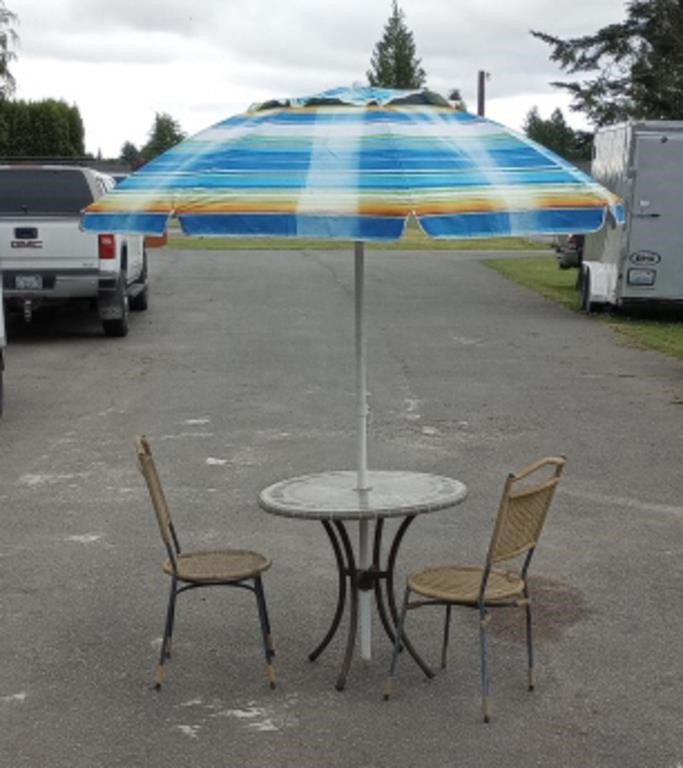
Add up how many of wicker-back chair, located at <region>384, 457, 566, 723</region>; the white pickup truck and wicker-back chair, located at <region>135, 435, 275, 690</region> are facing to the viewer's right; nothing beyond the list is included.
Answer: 1

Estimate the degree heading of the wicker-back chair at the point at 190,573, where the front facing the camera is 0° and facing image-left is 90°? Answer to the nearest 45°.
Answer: approximately 270°

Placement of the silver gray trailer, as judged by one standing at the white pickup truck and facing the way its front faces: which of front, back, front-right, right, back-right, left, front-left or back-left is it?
right

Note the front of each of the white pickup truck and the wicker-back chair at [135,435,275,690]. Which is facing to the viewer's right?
the wicker-back chair

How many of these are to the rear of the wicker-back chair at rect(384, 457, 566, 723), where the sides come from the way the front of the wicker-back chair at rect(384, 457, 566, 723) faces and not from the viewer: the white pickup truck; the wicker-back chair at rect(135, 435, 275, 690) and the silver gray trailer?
0

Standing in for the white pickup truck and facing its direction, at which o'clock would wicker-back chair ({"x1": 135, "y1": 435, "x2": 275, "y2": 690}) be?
The wicker-back chair is roughly at 6 o'clock from the white pickup truck.

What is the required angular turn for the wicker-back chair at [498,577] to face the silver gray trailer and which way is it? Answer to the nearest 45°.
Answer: approximately 45° to its right

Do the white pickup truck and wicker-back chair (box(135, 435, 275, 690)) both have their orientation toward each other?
no

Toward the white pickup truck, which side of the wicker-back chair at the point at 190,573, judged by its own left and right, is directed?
left

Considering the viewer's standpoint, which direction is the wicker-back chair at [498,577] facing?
facing away from the viewer and to the left of the viewer

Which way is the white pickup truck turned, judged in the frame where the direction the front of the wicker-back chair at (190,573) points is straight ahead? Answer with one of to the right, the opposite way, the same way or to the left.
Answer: to the left

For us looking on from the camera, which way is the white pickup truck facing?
facing away from the viewer

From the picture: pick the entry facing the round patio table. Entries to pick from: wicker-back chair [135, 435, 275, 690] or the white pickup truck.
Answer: the wicker-back chair

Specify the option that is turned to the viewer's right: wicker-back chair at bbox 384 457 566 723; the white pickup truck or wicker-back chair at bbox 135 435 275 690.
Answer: wicker-back chair at bbox 135 435 275 690

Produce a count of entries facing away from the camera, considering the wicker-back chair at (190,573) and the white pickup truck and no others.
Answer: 1

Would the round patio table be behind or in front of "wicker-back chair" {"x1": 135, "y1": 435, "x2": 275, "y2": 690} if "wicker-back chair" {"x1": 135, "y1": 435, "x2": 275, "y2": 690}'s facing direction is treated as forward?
in front

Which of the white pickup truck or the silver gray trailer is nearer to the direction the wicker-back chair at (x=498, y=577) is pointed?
the white pickup truck

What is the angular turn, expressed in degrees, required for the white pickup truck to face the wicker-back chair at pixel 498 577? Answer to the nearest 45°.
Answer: approximately 180°

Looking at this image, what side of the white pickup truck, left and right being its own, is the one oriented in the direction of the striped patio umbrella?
back
